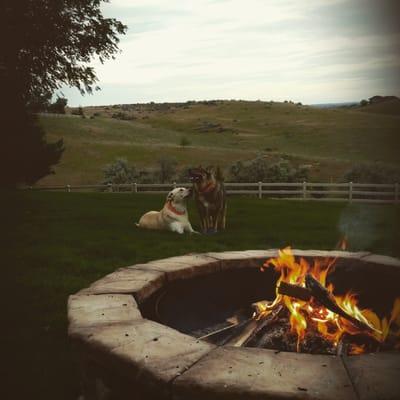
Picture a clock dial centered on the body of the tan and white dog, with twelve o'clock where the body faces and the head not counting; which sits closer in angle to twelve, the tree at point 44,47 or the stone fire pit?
the stone fire pit

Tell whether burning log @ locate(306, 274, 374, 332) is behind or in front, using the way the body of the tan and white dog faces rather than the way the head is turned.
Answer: in front

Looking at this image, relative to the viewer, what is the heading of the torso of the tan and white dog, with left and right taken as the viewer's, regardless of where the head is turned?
facing the viewer and to the right of the viewer

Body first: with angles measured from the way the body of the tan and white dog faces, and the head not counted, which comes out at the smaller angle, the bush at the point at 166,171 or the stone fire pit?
the stone fire pit

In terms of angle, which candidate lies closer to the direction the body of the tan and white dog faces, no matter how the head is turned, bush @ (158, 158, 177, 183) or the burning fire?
the burning fire

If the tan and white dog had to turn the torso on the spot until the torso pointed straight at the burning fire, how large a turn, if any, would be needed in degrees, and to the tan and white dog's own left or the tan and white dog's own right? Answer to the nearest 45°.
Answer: approximately 45° to the tan and white dog's own right

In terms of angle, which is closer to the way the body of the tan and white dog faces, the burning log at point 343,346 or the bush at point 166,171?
the burning log

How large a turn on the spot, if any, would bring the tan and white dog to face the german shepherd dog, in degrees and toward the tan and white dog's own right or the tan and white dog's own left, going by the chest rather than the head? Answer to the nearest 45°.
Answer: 0° — it already faces it

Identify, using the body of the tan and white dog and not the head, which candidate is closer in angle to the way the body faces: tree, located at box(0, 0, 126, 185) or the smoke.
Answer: the smoke

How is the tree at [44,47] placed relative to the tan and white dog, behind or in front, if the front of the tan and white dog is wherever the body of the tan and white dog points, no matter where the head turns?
behind

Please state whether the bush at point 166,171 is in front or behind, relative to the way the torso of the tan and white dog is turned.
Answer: behind

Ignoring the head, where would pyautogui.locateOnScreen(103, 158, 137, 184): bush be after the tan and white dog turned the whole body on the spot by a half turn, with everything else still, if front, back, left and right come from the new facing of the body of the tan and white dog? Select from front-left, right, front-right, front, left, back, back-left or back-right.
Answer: front-right

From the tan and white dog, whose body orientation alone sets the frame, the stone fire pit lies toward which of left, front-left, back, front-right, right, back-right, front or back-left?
front-right

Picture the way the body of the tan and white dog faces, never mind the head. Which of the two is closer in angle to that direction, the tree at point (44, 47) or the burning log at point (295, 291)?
the burning log
